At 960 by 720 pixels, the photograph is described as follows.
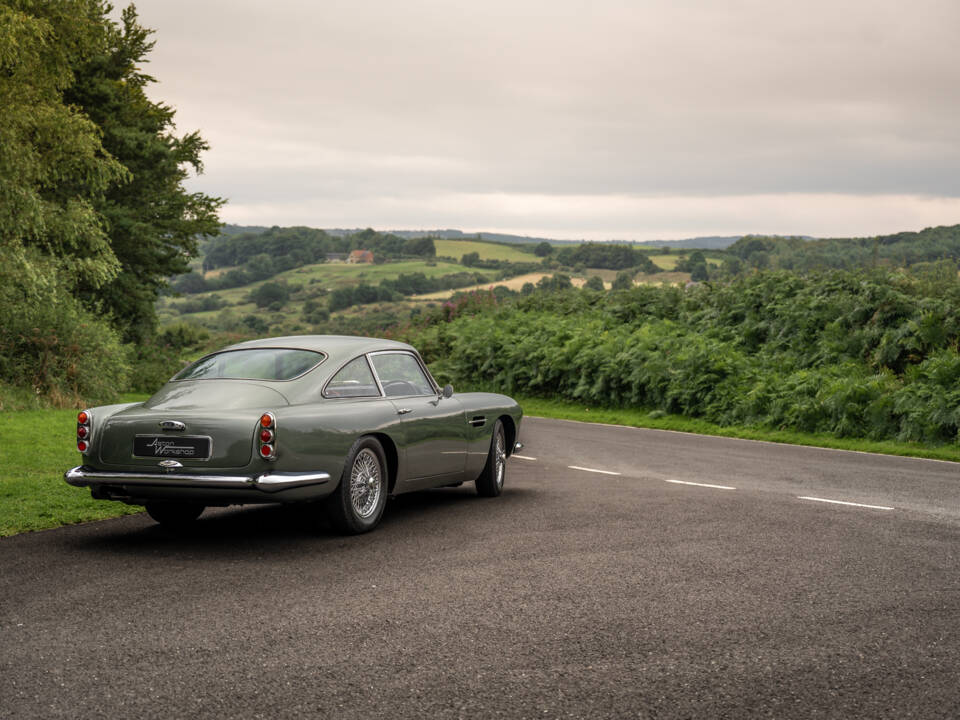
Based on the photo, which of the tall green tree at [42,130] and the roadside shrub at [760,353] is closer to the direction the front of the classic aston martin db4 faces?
the roadside shrub

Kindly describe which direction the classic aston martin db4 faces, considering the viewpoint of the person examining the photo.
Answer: facing away from the viewer and to the right of the viewer

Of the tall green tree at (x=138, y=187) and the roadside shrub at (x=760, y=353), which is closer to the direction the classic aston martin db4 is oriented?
the roadside shrub

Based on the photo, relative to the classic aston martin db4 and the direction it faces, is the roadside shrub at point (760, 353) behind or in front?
in front

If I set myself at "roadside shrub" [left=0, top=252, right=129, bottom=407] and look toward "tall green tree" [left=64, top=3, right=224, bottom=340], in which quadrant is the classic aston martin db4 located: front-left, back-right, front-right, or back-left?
back-right

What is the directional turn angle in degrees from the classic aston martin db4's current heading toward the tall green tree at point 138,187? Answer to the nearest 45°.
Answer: approximately 45° to its left

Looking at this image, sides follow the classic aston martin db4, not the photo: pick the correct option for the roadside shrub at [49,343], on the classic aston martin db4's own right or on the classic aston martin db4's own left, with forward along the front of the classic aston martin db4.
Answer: on the classic aston martin db4's own left

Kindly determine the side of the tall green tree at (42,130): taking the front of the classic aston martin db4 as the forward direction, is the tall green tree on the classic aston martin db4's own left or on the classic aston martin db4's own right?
on the classic aston martin db4's own left
